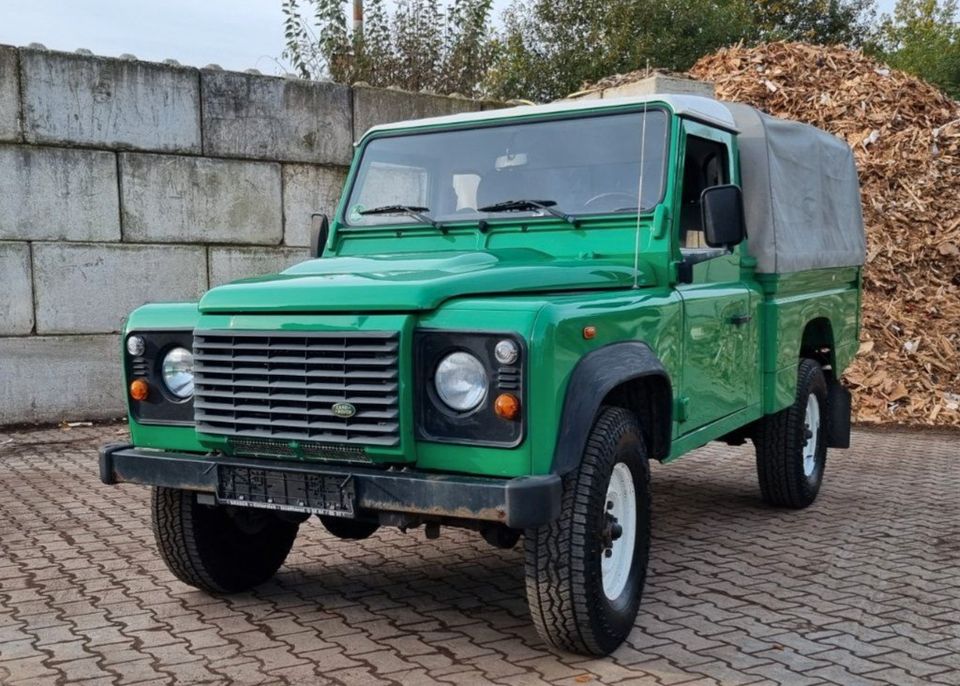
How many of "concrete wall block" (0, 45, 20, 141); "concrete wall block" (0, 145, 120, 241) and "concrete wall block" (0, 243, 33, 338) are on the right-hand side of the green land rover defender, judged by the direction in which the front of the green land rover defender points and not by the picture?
3

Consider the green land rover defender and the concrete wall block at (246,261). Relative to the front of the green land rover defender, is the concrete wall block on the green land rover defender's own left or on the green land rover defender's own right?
on the green land rover defender's own right

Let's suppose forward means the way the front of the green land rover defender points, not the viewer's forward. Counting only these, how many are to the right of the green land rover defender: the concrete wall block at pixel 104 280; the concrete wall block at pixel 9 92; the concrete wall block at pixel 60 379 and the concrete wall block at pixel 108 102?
4

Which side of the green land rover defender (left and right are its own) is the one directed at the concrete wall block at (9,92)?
right

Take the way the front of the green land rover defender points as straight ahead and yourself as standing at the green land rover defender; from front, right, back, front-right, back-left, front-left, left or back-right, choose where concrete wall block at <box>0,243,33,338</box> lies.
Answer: right

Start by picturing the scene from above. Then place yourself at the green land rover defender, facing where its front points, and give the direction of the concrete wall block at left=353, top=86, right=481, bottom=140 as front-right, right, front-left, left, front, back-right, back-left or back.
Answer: back-right

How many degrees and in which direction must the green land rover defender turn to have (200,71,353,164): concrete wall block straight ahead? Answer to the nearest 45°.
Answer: approximately 135° to its right

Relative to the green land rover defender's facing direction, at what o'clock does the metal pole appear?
The metal pole is roughly at 4 o'clock from the green land rover defender.

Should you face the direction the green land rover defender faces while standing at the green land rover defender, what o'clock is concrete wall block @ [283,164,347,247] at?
The concrete wall block is roughly at 4 o'clock from the green land rover defender.

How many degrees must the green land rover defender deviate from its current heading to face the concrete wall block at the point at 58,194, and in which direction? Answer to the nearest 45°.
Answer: approximately 90° to its right

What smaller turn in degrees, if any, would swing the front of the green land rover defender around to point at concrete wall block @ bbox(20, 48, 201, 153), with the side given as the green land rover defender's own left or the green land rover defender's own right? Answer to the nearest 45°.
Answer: approximately 90° to the green land rover defender's own right

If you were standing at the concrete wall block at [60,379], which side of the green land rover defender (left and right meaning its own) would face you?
right

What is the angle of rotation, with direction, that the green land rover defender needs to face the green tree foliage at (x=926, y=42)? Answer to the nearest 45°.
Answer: approximately 180°

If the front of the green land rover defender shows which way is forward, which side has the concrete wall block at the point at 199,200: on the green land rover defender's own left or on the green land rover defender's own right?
on the green land rover defender's own right

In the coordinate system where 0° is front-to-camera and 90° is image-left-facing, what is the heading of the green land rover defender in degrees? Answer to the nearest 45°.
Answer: approximately 45°
